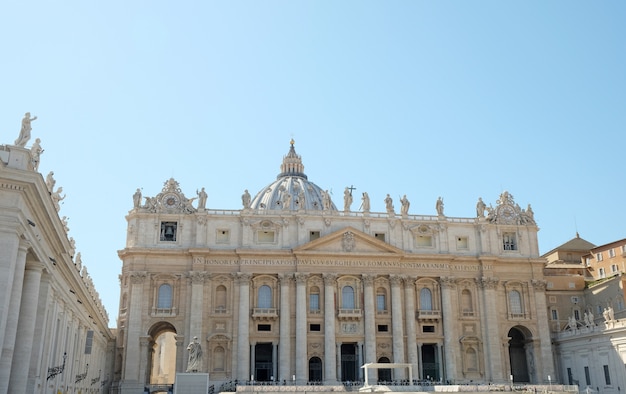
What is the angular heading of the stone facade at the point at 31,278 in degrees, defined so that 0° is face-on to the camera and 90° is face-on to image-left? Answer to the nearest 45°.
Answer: approximately 270°

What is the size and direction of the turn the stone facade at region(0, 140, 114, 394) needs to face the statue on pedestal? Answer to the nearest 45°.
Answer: approximately 45° to its left
